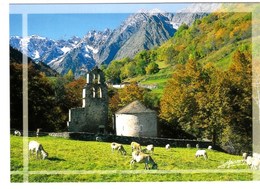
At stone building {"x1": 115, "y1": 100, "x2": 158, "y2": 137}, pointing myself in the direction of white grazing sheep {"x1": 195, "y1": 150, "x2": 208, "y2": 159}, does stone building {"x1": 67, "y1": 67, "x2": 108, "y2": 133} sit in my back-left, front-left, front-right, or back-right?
back-right
